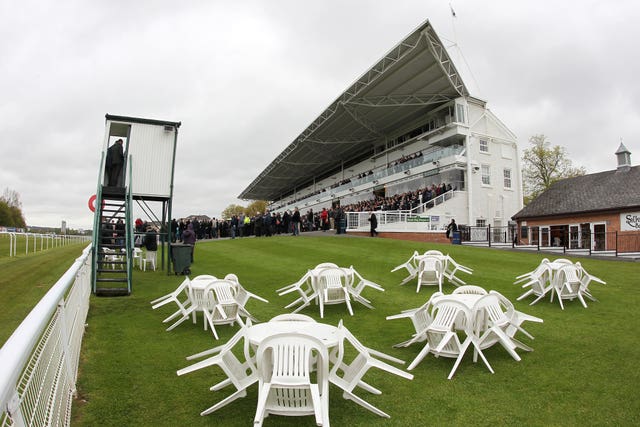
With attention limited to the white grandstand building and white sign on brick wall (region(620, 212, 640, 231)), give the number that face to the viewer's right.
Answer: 0

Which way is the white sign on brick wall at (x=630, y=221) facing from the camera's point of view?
toward the camera

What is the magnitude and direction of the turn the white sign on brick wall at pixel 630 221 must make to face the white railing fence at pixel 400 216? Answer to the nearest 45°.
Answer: approximately 90° to its right

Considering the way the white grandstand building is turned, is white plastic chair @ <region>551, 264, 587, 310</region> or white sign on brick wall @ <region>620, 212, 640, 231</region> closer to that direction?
the white plastic chair

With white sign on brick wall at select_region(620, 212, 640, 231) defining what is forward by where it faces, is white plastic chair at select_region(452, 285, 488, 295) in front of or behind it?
in front

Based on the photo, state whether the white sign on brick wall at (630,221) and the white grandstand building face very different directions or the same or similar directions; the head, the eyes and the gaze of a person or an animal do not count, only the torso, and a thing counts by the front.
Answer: same or similar directions

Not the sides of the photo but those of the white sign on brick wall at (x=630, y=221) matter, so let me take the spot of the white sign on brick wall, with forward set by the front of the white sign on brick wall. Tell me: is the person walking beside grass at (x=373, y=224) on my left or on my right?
on my right

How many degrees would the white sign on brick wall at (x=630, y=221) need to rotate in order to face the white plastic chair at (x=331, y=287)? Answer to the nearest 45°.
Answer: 0° — it already faces it

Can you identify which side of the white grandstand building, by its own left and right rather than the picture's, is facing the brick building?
left

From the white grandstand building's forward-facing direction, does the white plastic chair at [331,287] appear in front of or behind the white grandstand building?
in front

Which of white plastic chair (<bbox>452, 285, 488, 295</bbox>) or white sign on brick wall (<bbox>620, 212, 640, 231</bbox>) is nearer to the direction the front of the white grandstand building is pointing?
the white plastic chair

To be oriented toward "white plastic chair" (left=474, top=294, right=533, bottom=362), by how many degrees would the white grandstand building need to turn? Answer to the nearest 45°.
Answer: approximately 45° to its left

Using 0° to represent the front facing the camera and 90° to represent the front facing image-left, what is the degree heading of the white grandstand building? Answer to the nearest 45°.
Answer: approximately 45°

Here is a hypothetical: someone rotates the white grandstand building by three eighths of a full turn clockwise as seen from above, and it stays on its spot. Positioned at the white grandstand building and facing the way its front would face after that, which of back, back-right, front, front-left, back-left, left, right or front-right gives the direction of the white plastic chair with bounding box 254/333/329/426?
back

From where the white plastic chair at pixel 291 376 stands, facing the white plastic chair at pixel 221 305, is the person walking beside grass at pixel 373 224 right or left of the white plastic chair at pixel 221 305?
right

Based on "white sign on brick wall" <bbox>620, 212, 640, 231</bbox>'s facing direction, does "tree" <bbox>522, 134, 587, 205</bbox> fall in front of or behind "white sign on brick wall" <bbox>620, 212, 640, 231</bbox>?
behind

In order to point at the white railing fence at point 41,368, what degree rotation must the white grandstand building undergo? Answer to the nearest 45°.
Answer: approximately 45° to its left

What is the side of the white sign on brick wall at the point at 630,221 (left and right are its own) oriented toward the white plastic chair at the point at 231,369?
front

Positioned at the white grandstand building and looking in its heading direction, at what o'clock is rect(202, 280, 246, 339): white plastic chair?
The white plastic chair is roughly at 11 o'clock from the white grandstand building.
